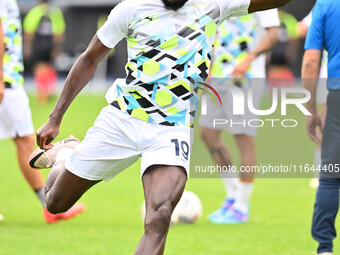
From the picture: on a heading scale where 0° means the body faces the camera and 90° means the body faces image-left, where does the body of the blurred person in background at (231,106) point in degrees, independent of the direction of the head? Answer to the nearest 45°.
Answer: approximately 45°

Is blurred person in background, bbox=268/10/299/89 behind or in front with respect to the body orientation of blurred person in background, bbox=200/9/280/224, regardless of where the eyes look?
behind

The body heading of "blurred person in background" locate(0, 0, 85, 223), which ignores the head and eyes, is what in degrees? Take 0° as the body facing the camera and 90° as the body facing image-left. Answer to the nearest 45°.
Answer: approximately 270°
